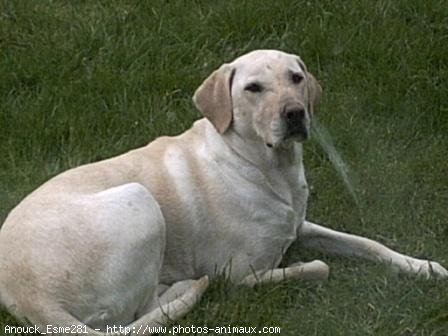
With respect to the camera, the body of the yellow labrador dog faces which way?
to the viewer's right
